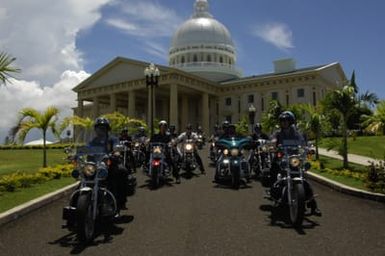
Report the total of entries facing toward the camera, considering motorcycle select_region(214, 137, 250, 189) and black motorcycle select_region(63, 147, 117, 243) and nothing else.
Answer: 2

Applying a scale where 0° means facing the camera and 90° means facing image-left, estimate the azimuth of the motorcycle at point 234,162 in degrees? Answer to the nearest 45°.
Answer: approximately 0°

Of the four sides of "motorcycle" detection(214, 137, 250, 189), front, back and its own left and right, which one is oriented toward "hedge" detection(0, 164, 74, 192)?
right

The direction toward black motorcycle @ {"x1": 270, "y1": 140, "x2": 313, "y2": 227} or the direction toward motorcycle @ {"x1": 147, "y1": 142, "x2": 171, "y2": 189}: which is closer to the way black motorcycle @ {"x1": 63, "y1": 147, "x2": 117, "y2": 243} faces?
the black motorcycle

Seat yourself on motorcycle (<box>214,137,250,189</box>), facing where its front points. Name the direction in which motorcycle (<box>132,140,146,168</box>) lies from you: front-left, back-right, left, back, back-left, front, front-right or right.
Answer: back-right

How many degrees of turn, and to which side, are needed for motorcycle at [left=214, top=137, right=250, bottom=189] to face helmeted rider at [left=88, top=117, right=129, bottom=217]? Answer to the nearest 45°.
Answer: approximately 45° to its right

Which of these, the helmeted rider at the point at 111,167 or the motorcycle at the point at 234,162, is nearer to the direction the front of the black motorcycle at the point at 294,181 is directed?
the helmeted rider
